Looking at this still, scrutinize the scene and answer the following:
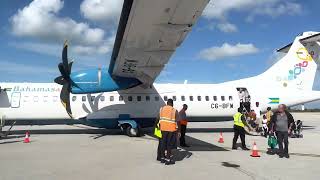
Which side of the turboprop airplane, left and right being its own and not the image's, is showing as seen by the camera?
left

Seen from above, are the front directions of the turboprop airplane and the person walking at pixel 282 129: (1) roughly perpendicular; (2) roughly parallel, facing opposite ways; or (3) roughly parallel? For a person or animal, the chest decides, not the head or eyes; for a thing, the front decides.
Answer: roughly perpendicular

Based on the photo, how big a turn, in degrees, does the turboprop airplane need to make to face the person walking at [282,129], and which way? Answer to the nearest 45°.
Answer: approximately 135° to its left

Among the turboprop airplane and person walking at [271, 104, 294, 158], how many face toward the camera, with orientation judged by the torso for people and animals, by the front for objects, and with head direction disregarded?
1

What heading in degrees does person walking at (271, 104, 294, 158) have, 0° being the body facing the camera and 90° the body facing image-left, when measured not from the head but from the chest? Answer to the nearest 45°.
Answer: approximately 0°

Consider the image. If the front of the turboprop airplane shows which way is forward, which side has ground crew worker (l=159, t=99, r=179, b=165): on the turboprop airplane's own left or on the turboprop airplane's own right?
on the turboprop airplane's own left
